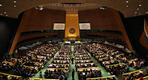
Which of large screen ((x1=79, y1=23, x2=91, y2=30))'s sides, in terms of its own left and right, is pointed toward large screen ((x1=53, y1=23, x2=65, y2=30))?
right

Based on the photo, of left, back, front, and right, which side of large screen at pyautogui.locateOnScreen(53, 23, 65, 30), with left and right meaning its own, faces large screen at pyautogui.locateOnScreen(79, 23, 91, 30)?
left

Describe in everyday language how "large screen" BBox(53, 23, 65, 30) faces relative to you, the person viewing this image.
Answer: facing the viewer

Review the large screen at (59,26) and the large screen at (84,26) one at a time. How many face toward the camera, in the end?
2
